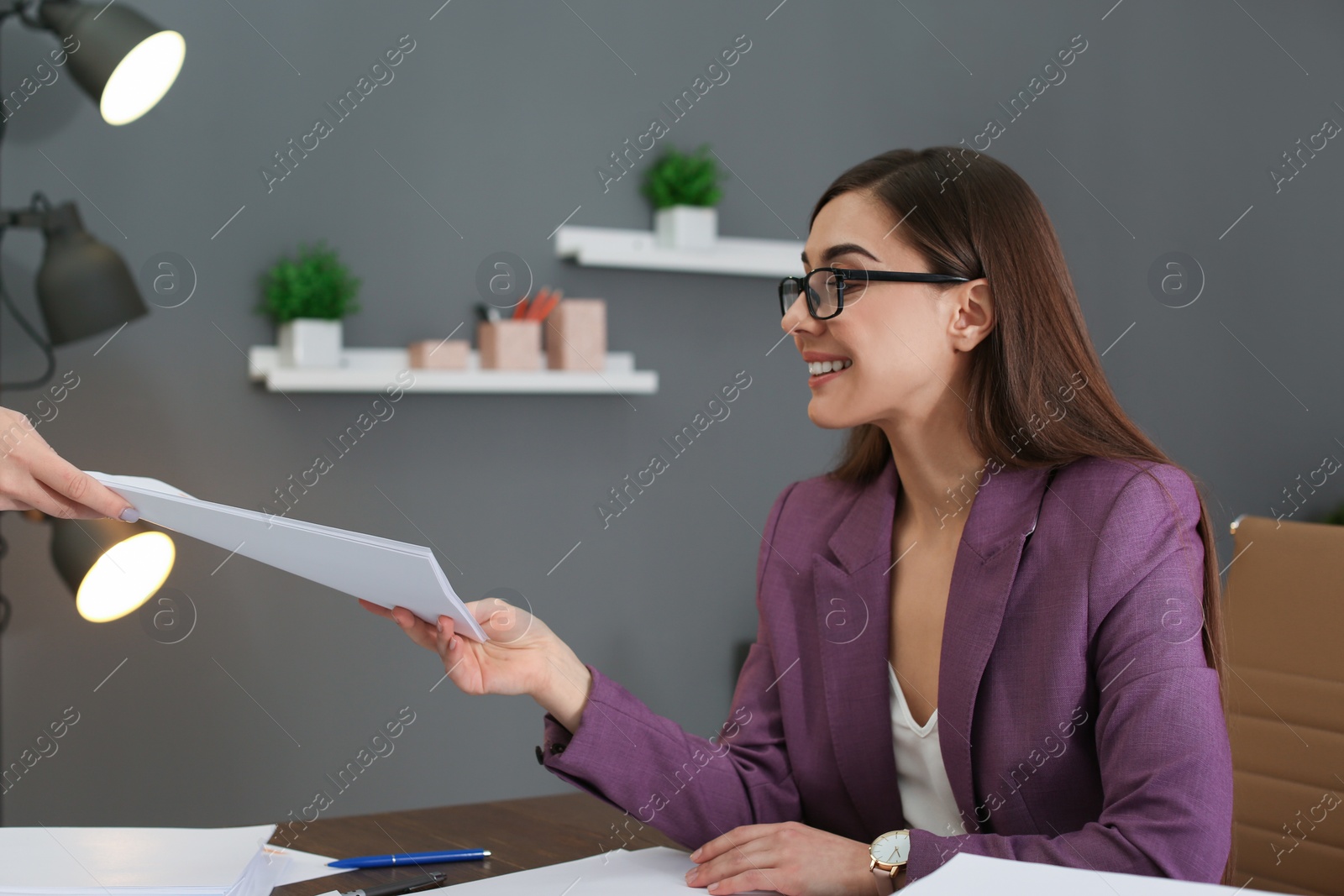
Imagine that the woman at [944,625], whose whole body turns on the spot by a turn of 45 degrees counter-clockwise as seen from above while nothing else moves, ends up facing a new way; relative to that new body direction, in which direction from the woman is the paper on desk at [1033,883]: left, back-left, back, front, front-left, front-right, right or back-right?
front

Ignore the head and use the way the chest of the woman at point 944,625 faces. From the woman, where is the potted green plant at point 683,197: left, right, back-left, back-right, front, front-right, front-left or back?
back-right

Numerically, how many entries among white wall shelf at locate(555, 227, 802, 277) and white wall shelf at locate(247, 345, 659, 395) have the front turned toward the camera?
2

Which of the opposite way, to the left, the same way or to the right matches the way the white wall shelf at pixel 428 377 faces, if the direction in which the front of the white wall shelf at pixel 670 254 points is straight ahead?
the same way

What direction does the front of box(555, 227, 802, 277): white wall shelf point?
toward the camera

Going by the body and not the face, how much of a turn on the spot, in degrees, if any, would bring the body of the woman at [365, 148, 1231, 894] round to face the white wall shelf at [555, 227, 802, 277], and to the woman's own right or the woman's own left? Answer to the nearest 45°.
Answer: approximately 135° to the woman's own right

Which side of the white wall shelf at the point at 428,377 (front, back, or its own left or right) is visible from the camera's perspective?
front

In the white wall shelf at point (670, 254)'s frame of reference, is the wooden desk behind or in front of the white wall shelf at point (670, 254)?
in front

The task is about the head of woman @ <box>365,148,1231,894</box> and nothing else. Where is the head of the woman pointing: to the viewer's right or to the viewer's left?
to the viewer's left

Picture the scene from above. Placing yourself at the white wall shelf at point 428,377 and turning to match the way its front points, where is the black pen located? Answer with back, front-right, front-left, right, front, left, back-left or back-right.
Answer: front

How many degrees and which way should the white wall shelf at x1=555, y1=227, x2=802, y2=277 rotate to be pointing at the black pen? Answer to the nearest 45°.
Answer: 0° — it already faces it

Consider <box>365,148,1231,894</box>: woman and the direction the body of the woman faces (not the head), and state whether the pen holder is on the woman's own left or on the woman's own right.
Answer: on the woman's own right

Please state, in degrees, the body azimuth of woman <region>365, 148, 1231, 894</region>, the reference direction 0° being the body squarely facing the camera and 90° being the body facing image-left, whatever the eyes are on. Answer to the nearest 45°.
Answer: approximately 45°

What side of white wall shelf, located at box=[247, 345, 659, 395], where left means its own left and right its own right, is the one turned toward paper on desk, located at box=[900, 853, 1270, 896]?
front

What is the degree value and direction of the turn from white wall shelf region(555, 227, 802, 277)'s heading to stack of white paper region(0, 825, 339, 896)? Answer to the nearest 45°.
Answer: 0° — it already faces it

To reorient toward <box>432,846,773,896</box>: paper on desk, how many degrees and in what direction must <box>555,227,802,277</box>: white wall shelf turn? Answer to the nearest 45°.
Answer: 0° — it already faces it

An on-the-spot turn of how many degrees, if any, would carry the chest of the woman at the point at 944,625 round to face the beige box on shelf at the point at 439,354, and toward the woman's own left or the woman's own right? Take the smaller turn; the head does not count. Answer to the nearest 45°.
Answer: approximately 135° to the woman's own right

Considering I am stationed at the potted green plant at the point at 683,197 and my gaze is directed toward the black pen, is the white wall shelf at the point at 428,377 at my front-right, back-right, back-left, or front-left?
front-right
